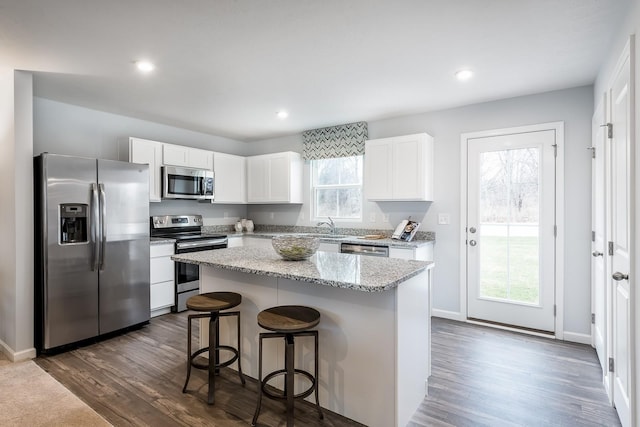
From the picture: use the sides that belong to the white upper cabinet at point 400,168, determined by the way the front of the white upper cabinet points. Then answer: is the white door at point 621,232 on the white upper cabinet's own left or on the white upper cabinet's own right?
on the white upper cabinet's own left

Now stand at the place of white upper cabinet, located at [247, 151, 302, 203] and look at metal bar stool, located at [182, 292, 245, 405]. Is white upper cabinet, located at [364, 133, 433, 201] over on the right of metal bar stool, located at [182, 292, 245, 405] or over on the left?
left

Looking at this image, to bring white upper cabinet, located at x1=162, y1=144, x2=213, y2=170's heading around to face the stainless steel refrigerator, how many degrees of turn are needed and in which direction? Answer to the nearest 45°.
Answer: approximately 90° to its right

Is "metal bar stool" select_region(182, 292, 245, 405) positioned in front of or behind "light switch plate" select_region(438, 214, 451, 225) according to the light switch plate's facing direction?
in front

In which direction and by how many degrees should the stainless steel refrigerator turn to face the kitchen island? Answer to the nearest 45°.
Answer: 0° — it already faces it

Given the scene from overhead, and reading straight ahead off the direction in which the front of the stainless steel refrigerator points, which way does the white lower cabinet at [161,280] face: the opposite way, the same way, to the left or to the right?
the same way

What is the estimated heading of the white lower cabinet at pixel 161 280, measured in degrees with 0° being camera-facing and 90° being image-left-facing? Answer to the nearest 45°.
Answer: approximately 315°

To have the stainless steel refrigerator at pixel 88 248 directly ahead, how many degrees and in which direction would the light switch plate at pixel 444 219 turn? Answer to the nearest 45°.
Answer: approximately 45° to its right

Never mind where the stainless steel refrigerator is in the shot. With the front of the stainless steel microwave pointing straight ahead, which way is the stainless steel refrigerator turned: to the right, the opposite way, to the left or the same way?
the same way

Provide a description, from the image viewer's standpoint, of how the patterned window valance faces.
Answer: facing the viewer and to the left of the viewer

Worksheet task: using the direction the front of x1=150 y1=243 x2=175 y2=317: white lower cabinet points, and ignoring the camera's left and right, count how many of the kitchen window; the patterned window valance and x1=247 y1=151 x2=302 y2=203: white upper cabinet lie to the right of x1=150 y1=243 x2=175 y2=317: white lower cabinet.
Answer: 0

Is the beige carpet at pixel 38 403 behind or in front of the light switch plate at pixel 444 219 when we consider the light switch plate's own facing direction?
in front

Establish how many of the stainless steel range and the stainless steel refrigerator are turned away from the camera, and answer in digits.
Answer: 0

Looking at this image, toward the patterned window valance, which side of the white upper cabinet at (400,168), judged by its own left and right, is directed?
right

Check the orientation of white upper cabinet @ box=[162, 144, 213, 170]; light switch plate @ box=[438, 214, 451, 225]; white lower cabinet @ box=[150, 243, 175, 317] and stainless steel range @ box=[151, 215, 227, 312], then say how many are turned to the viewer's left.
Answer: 0

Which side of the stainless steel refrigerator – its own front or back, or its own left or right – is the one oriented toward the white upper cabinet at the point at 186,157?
left

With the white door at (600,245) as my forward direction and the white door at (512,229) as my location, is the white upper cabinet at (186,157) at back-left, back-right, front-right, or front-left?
back-right
